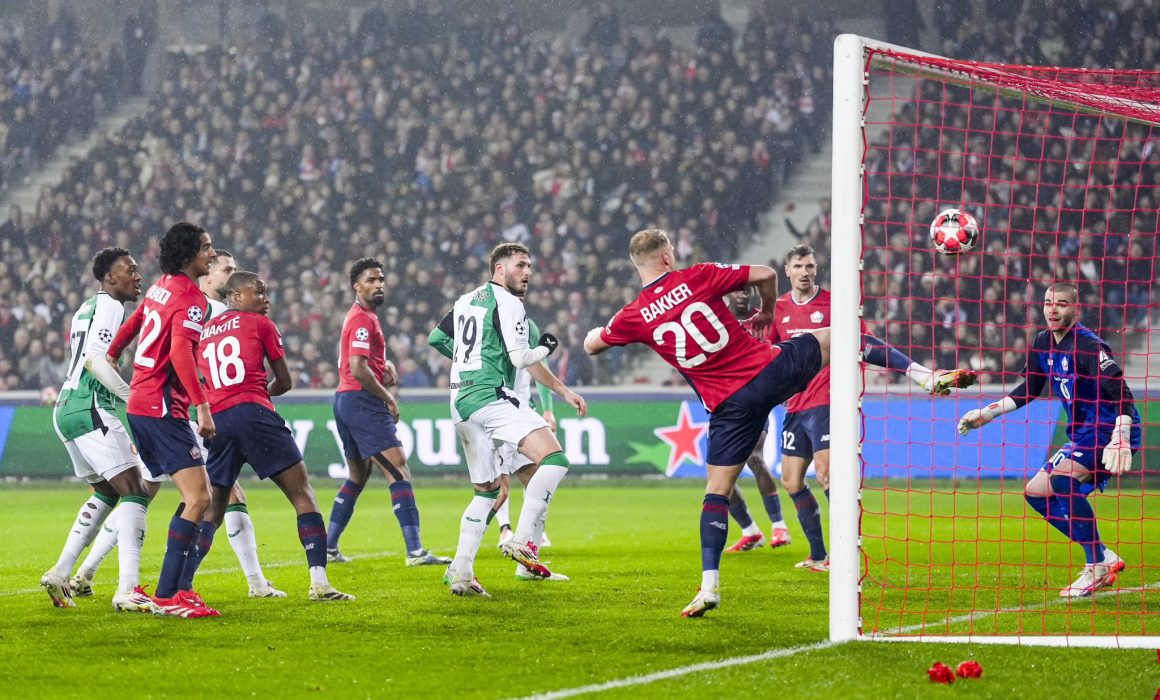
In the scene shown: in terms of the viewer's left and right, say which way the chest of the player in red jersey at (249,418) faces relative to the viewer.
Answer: facing away from the viewer and to the right of the viewer

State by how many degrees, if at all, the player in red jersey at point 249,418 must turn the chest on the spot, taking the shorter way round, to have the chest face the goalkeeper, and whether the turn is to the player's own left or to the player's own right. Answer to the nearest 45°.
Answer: approximately 45° to the player's own right

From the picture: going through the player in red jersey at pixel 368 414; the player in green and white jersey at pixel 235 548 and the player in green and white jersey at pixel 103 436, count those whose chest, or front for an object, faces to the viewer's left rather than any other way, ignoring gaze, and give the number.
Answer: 0

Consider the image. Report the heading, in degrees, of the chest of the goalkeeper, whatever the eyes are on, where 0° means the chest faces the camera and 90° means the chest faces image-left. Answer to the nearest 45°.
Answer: approximately 45°

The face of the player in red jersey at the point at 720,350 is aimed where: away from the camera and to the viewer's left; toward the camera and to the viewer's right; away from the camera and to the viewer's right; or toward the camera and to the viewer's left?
away from the camera and to the viewer's right

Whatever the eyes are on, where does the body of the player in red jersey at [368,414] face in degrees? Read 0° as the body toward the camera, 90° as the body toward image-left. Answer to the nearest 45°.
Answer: approximately 270°

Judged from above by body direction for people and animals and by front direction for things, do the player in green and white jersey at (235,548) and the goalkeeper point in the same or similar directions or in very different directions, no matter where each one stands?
very different directions

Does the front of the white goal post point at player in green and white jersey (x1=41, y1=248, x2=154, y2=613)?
yes

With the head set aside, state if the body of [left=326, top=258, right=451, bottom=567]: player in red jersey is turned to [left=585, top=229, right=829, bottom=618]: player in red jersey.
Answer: no

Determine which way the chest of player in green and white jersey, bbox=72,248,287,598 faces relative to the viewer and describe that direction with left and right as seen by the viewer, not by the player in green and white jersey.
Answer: facing to the right of the viewer

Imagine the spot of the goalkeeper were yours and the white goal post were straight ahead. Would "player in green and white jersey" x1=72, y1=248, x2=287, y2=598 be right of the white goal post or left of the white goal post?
right

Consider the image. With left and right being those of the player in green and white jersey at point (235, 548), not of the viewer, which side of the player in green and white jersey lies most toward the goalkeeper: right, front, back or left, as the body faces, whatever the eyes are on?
front

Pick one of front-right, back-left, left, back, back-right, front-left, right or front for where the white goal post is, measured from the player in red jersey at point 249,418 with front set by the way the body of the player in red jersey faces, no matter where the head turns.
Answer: right

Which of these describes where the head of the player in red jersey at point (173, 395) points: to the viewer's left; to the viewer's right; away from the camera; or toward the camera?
to the viewer's right

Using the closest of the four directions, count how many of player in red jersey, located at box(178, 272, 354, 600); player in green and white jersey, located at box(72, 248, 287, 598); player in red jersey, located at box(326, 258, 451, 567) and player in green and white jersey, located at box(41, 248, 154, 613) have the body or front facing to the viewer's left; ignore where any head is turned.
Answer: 0

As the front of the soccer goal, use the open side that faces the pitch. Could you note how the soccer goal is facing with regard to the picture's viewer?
facing to the left of the viewer

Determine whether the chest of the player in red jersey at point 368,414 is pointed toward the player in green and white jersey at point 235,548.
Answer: no

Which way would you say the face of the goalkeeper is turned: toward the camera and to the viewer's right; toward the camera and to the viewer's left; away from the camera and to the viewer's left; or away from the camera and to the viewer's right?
toward the camera and to the viewer's left
